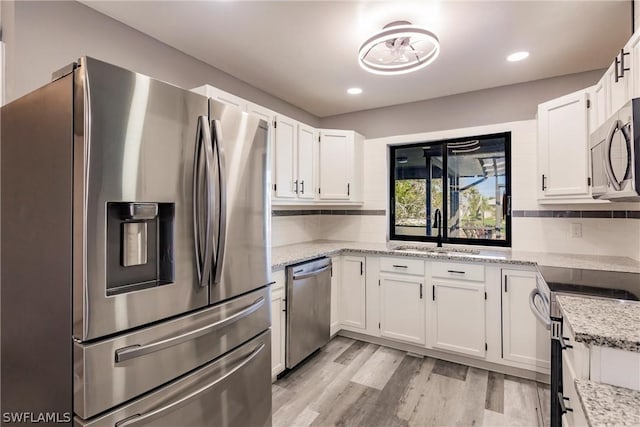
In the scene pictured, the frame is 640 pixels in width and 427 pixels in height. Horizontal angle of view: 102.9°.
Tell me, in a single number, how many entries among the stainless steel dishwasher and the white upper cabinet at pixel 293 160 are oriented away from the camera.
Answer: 0

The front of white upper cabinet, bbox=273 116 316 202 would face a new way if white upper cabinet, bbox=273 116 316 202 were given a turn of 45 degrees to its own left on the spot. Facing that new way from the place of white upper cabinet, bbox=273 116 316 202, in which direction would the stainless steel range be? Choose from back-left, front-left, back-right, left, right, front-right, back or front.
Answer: front-right

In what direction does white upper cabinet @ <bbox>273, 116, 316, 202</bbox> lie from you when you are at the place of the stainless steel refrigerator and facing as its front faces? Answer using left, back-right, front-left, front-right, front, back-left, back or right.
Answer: left

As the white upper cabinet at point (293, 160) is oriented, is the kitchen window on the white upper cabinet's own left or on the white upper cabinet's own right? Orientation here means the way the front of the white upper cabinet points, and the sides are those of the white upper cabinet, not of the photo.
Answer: on the white upper cabinet's own left

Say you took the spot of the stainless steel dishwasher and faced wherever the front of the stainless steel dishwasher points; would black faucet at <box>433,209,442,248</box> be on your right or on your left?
on your left

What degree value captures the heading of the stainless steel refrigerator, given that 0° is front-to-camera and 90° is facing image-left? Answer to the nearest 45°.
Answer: approximately 315°

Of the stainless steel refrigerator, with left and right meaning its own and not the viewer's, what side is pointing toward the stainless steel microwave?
front

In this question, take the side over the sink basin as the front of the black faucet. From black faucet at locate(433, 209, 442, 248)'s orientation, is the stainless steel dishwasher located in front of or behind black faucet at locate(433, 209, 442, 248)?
in front

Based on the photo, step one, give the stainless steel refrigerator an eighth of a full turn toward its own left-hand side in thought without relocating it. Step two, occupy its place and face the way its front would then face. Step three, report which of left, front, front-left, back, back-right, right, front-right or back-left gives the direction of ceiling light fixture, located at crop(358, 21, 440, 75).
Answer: front
